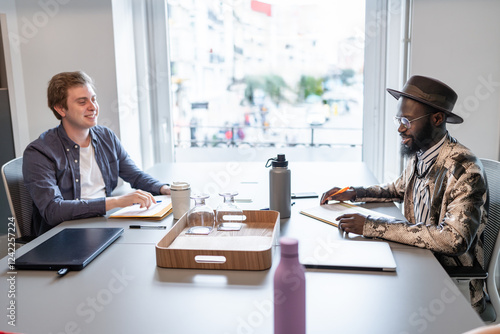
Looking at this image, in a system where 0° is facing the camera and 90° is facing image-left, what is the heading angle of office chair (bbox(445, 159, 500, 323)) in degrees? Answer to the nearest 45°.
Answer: approximately 90°

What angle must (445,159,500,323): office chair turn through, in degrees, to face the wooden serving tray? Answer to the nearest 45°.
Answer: approximately 45° to its left

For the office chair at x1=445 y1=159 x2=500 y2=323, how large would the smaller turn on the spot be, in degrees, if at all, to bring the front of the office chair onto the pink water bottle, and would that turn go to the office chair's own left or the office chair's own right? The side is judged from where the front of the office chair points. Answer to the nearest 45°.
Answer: approximately 90° to the office chair's own left

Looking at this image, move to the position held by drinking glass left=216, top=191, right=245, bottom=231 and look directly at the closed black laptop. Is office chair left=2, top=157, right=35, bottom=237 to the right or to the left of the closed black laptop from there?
right

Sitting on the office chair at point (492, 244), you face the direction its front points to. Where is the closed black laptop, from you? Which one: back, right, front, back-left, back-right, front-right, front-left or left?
front-left

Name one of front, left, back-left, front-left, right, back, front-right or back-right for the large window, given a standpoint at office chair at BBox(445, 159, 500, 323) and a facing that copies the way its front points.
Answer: front-right

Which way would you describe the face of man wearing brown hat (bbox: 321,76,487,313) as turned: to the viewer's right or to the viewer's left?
to the viewer's left
